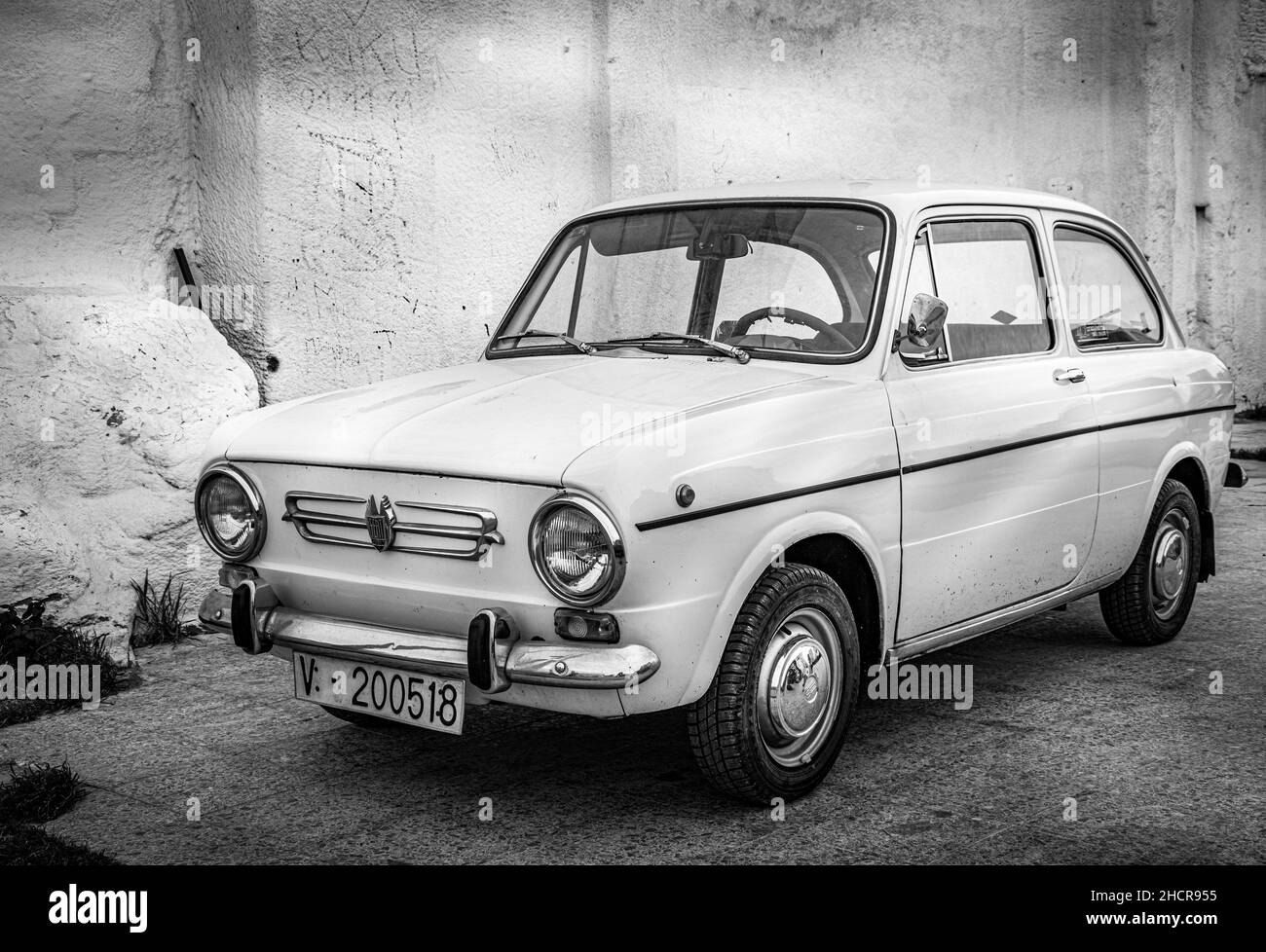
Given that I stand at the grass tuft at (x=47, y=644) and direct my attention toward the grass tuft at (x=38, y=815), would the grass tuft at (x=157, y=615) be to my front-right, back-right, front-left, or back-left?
back-left

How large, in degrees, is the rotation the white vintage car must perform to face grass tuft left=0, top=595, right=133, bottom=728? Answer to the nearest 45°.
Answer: approximately 90° to its right

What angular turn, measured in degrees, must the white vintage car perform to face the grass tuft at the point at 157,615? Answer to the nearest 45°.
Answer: approximately 90° to its right

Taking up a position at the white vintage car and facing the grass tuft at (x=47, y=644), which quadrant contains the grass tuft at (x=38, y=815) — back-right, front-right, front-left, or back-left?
front-left

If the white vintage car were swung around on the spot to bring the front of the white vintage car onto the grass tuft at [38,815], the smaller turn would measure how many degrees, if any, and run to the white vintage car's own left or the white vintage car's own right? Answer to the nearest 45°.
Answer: approximately 45° to the white vintage car's own right

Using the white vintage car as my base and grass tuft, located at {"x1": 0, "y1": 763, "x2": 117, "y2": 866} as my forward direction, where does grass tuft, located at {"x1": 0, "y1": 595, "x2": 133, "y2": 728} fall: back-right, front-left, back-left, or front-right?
front-right
